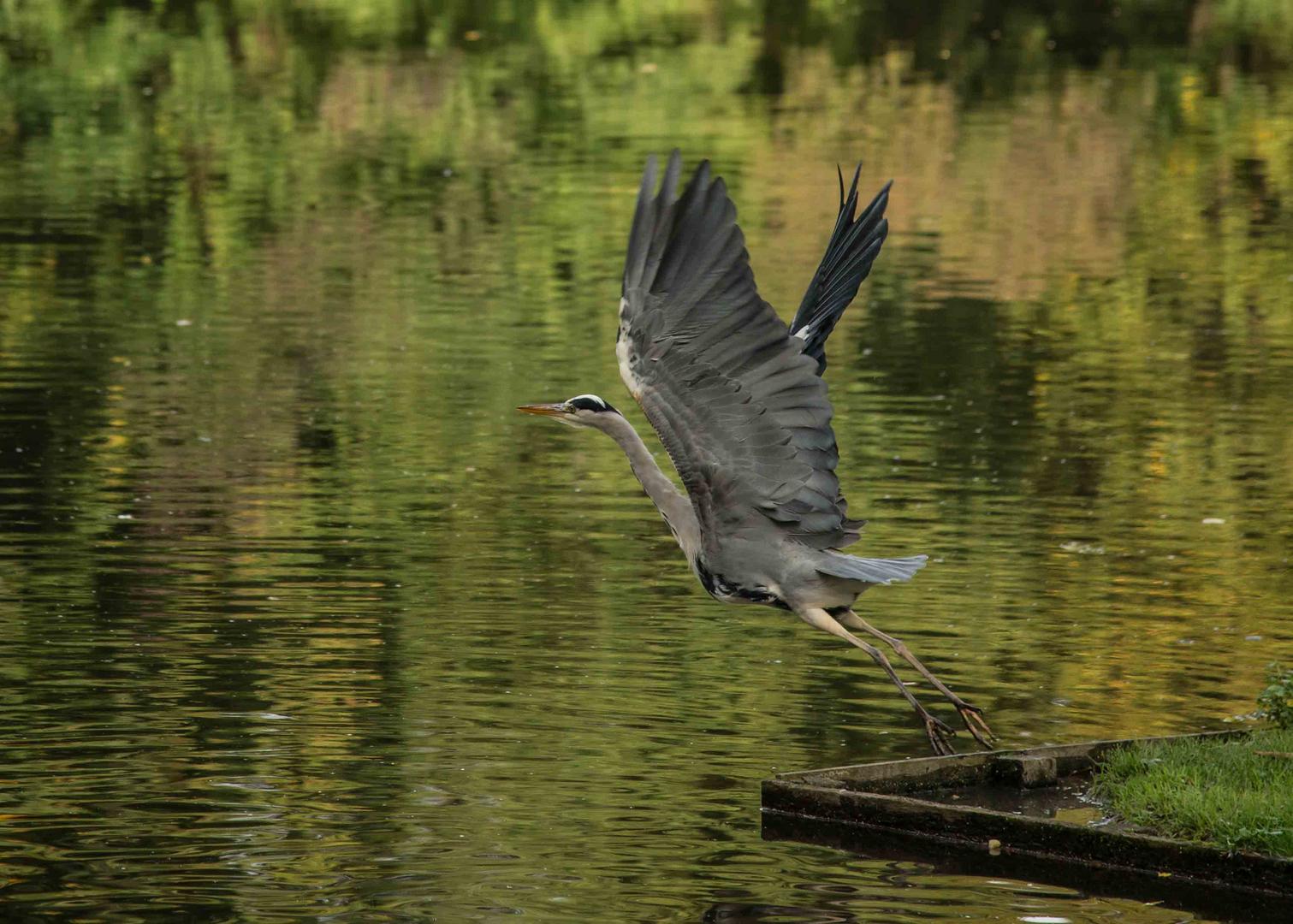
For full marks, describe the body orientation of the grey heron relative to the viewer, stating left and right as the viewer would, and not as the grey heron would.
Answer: facing to the left of the viewer
